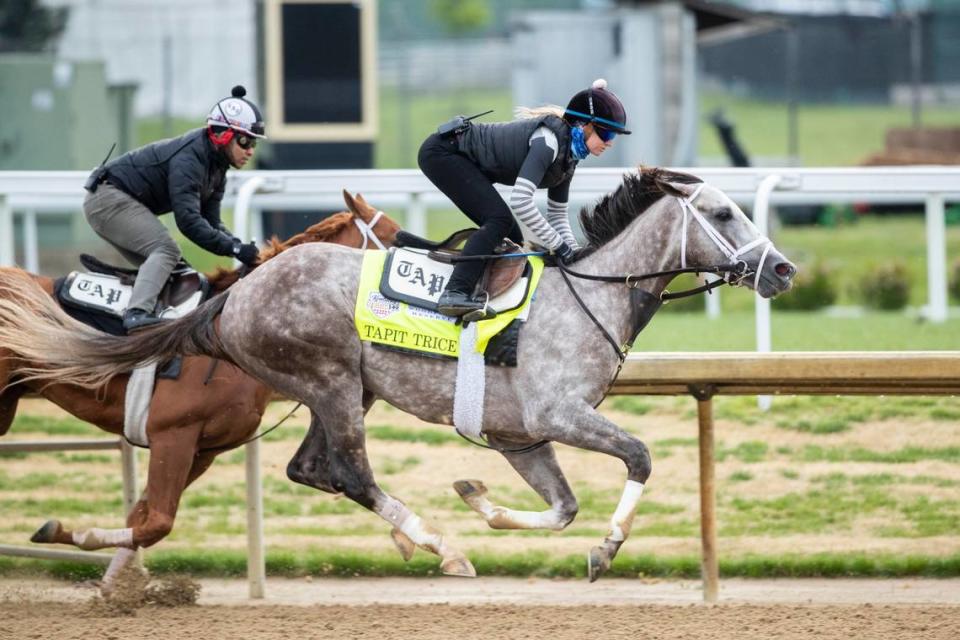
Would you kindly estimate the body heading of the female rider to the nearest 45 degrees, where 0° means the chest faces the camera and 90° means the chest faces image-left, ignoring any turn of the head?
approximately 270°

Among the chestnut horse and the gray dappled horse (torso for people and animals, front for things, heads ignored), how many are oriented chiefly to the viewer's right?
2

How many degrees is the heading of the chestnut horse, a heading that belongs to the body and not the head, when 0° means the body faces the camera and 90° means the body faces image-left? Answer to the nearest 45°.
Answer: approximately 270°

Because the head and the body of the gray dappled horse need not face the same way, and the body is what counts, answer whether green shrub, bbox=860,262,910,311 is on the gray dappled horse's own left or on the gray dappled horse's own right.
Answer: on the gray dappled horse's own left

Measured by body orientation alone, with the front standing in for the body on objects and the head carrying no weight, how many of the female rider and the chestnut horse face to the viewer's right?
2

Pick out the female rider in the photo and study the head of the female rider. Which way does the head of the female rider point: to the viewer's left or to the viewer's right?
to the viewer's right

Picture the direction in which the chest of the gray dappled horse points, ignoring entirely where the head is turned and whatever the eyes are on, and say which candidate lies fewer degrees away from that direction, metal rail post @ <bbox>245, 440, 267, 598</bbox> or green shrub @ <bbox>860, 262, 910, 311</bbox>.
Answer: the green shrub

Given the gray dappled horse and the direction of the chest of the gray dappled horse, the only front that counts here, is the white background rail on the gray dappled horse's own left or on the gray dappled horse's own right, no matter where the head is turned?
on the gray dappled horse's own left

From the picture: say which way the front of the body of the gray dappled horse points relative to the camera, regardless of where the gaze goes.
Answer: to the viewer's right

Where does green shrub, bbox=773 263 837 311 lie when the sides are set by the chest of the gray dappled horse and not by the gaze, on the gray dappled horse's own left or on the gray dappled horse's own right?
on the gray dappled horse's own left

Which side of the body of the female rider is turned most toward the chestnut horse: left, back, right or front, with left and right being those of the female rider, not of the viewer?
back
